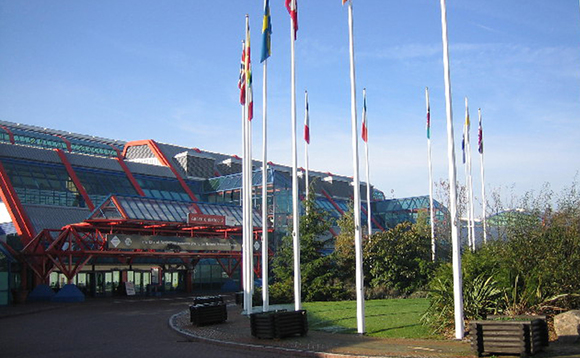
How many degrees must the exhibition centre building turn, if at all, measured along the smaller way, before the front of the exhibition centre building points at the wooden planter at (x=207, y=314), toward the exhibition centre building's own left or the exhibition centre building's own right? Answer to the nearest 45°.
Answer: approximately 45° to the exhibition centre building's own right

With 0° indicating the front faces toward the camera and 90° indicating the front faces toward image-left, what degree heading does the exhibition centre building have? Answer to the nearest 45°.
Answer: approximately 315°

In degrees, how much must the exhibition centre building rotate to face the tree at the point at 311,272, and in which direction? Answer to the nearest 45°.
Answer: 0° — it already faces it
